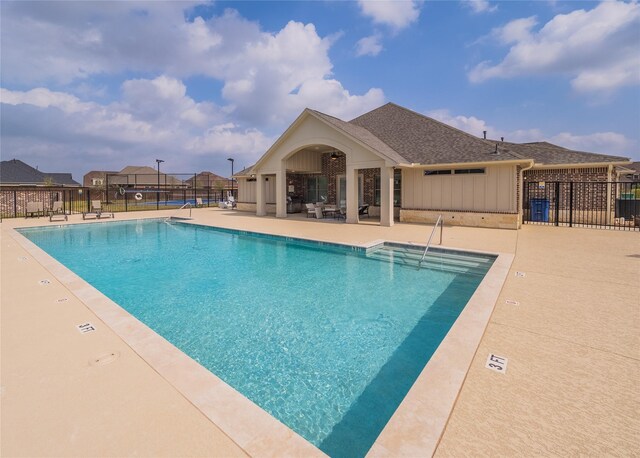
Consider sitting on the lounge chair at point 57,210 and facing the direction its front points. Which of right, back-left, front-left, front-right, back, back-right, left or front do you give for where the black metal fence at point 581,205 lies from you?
front-left

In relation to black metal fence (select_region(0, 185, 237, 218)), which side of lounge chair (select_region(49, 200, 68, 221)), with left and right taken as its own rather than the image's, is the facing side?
back

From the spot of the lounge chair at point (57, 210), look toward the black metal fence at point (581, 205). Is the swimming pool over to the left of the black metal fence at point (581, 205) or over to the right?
right

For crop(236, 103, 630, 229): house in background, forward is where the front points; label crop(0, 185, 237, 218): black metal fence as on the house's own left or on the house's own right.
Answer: on the house's own right

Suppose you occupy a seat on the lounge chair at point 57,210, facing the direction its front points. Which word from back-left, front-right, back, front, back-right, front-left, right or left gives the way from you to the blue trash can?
front-left

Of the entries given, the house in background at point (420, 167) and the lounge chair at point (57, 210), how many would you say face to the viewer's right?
0

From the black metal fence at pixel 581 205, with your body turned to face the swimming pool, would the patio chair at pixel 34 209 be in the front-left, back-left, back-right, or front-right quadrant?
front-right

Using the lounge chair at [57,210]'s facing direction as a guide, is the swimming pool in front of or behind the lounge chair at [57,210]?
in front

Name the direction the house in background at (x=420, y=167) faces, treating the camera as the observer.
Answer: facing the viewer and to the left of the viewer

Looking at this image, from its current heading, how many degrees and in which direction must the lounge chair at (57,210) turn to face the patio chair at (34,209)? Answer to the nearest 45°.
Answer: approximately 90° to its right

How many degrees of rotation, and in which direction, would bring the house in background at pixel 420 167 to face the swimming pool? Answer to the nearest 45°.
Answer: approximately 45° to its left

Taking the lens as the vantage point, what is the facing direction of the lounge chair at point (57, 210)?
facing the viewer
